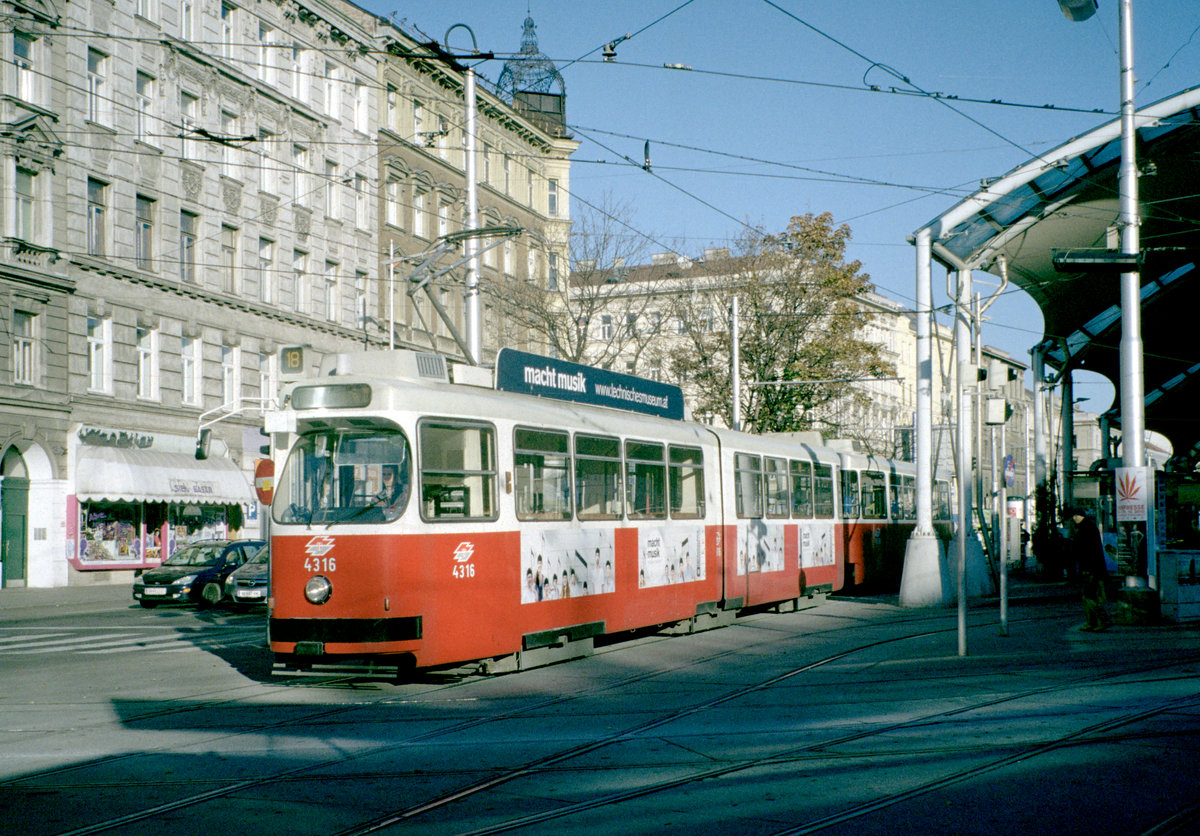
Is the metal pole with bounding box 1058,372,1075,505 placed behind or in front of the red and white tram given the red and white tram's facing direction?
behind

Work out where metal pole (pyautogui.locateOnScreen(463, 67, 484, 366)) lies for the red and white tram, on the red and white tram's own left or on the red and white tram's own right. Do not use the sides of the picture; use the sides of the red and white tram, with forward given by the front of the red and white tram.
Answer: on the red and white tram's own right

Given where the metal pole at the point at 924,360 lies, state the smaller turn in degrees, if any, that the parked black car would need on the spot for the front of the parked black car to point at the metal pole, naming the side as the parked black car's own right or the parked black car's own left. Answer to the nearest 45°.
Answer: approximately 90° to the parked black car's own left

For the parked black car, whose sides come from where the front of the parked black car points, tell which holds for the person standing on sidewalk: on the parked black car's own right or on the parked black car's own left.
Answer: on the parked black car's own left

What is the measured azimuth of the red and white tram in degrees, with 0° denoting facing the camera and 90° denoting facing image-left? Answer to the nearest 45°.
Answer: approximately 45°

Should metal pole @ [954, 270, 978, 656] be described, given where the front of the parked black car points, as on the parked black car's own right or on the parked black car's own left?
on the parked black car's own left

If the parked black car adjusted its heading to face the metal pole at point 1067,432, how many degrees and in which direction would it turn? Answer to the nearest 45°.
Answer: approximately 135° to its left

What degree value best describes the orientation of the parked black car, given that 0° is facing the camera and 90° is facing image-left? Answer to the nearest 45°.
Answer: approximately 45°
